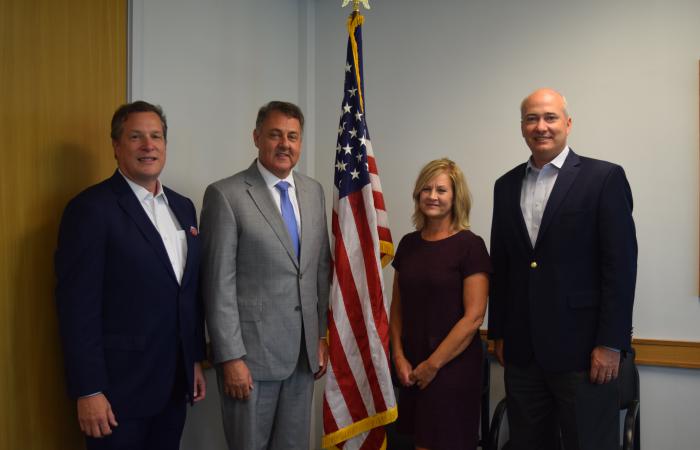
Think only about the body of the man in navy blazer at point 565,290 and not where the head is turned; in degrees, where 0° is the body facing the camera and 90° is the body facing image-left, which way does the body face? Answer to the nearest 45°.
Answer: approximately 45°

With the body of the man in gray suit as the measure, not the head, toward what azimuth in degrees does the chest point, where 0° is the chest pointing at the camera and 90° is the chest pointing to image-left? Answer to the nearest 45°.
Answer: approximately 315°

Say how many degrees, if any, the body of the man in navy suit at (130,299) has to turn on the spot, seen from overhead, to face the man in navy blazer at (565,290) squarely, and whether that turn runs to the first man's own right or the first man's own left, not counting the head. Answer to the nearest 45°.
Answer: approximately 45° to the first man's own left

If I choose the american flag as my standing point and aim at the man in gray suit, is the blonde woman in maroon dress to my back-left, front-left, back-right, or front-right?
back-left

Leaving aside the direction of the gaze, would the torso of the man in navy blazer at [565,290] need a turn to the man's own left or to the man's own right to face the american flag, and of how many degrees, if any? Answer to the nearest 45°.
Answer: approximately 45° to the man's own right
